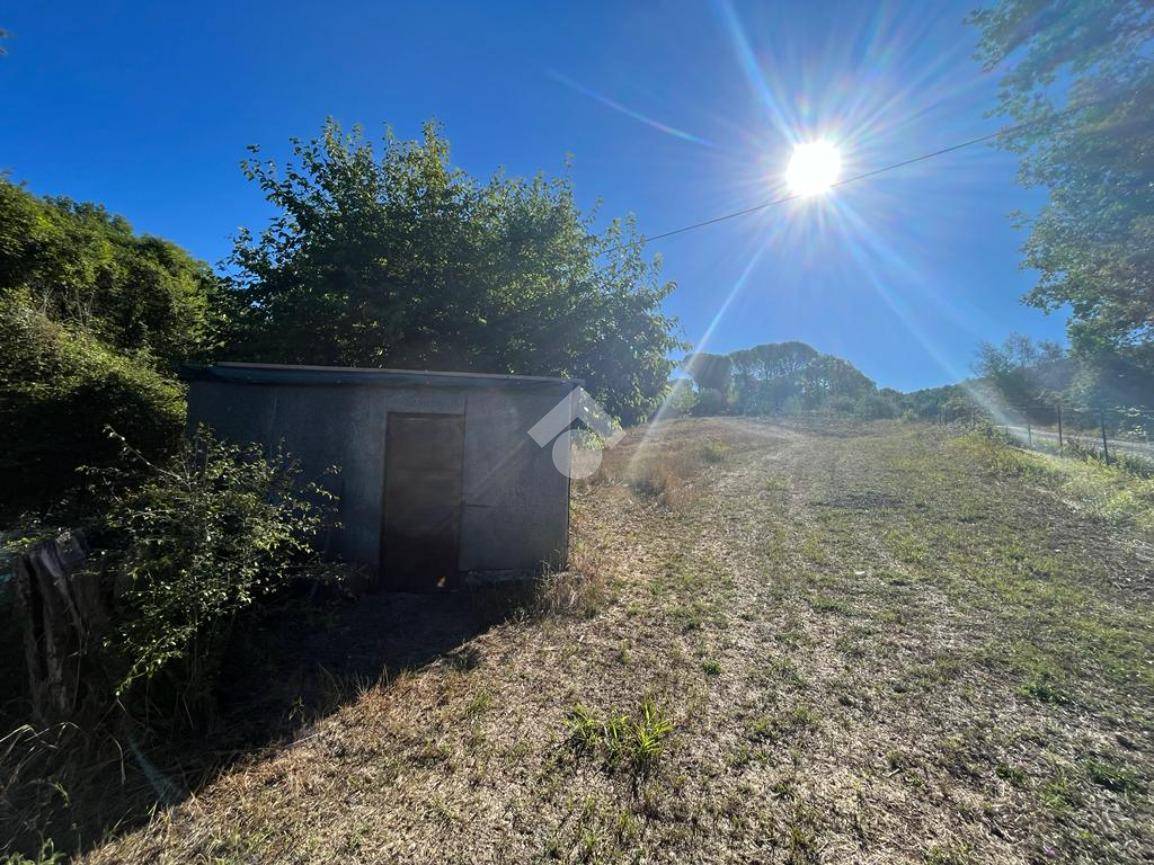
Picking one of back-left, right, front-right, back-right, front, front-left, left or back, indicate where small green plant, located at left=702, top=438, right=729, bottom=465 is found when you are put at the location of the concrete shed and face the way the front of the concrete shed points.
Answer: back-left

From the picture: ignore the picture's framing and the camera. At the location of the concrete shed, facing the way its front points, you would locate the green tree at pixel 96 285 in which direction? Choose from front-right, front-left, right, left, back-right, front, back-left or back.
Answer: back-right

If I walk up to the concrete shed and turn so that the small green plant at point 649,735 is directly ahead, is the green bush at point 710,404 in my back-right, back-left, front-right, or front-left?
back-left

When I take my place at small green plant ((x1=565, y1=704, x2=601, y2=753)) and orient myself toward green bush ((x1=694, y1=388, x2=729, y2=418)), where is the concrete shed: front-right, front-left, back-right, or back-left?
front-left

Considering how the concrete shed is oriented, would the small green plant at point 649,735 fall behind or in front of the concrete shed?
in front

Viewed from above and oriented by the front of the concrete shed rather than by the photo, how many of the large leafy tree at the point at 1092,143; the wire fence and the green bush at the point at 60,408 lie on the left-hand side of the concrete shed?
2

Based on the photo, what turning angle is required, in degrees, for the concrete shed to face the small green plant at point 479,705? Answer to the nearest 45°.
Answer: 0° — it already faces it

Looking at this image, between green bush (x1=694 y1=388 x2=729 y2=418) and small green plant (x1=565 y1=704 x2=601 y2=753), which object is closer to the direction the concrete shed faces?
the small green plant

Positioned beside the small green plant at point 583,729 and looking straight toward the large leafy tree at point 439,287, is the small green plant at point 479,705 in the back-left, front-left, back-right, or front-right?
front-left

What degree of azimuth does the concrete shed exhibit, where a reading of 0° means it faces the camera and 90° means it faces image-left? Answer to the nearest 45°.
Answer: approximately 0°

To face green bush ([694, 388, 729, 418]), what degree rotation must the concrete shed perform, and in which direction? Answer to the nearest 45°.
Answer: approximately 135° to its left

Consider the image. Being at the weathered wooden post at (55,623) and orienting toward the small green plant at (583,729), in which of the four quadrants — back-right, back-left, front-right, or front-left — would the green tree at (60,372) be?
back-left

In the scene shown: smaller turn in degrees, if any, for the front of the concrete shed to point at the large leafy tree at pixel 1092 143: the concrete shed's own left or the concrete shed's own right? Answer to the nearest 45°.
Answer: approximately 90° to the concrete shed's own left

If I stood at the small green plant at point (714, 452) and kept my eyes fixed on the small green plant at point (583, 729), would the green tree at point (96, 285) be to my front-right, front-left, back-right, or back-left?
front-right

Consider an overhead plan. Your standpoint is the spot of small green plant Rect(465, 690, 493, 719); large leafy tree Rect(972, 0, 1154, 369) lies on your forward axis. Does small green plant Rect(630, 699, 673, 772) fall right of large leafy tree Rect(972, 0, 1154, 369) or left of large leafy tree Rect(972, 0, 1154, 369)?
right

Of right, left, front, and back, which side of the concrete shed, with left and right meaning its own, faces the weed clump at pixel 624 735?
front
